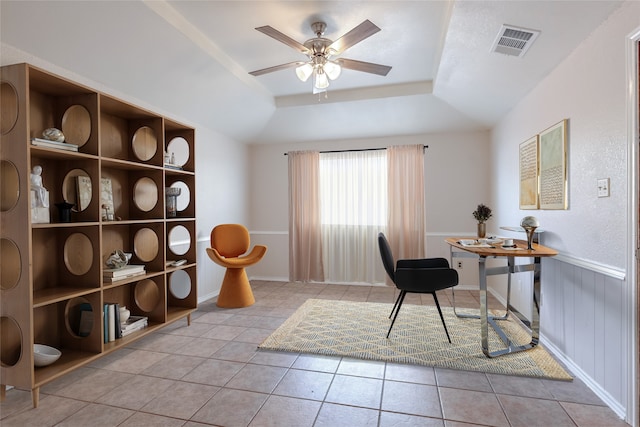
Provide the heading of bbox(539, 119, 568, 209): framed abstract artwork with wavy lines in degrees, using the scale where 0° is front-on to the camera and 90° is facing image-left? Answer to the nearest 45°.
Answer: approximately 45°

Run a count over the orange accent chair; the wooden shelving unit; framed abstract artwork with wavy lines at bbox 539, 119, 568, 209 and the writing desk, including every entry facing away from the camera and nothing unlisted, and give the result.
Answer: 0

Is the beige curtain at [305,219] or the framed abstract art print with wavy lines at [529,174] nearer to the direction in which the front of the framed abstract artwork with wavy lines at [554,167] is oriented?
the beige curtain

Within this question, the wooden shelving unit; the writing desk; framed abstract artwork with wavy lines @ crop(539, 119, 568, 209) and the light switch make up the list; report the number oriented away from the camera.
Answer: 0

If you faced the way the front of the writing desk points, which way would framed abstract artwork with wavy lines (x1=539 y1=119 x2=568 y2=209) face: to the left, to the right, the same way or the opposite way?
the same way

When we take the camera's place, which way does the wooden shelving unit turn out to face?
facing the viewer and to the right of the viewer

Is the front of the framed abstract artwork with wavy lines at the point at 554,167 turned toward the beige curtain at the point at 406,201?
no

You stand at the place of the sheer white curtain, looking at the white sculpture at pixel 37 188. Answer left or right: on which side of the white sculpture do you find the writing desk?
left

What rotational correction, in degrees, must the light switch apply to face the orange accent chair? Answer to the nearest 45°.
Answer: approximately 45° to its right

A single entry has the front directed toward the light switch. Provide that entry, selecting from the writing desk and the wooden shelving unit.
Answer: the wooden shelving unit

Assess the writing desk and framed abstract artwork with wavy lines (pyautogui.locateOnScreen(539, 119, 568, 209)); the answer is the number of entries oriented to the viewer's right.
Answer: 0

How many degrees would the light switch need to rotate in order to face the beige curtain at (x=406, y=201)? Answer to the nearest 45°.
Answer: approximately 90° to its right

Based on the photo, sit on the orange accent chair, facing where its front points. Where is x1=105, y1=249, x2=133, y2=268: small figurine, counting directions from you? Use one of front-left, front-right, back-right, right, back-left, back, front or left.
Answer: right

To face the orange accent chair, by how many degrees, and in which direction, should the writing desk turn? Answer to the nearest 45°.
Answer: approximately 45° to its right

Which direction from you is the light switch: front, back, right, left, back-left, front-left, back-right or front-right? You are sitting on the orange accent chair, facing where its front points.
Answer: front

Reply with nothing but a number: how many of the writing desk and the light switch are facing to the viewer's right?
0

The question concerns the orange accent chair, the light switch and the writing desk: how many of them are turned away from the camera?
0

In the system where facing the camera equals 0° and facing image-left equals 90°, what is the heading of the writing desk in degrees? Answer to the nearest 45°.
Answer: approximately 45°
